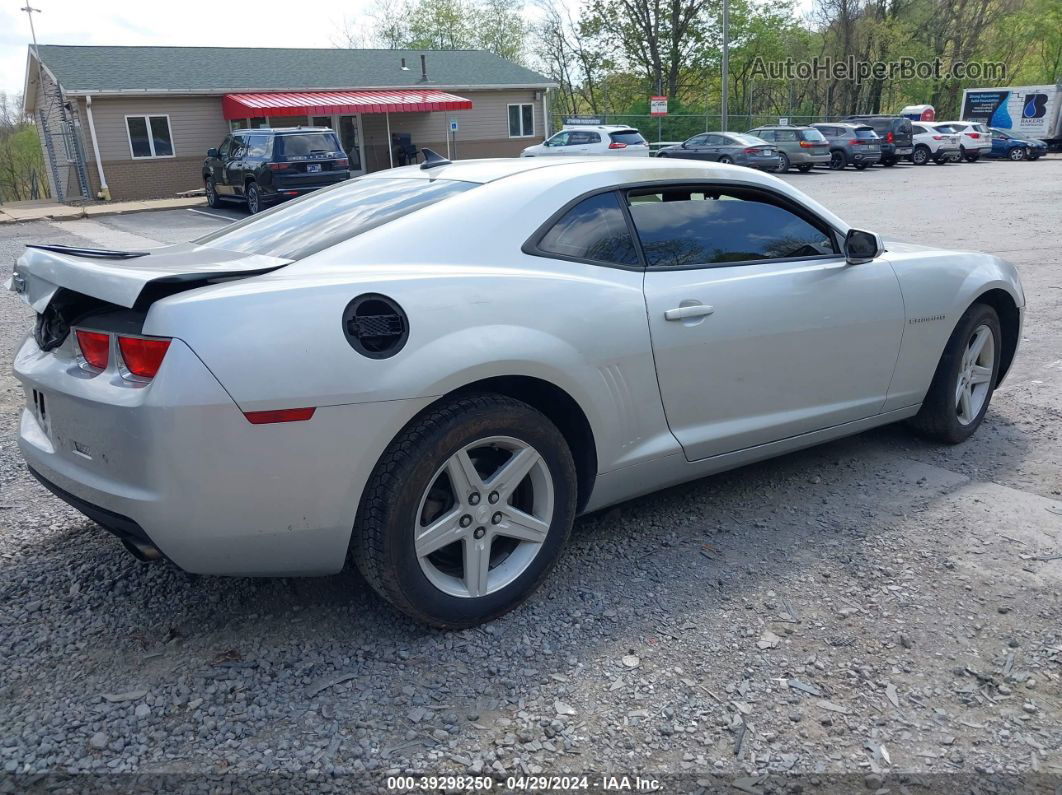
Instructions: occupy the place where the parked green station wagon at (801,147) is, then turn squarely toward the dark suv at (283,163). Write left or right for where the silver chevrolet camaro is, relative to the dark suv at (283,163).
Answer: left

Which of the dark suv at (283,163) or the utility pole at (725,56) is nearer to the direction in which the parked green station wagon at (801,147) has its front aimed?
the utility pole

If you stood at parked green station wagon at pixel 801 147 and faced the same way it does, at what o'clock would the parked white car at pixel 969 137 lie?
The parked white car is roughly at 3 o'clock from the parked green station wagon.

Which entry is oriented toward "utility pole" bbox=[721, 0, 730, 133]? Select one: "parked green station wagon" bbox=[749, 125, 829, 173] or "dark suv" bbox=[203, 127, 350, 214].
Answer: the parked green station wagon

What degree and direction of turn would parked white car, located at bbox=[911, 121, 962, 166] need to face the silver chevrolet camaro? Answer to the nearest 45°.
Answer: approximately 135° to its left

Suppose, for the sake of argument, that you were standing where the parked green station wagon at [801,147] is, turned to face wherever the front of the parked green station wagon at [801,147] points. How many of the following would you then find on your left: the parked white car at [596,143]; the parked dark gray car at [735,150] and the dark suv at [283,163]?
3

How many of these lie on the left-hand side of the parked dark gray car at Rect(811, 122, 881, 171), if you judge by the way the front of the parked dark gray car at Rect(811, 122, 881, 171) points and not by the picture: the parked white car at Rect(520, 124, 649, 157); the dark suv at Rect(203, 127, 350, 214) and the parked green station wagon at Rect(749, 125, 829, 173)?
3

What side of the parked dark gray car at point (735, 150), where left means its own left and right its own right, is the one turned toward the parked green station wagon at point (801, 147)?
right

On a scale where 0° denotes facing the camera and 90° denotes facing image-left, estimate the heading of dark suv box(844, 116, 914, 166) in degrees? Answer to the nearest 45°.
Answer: approximately 135°

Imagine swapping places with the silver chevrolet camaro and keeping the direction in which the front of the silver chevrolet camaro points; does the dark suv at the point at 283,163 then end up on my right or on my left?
on my left

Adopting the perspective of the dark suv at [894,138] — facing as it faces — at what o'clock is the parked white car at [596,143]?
The parked white car is roughly at 9 o'clock from the dark suv.

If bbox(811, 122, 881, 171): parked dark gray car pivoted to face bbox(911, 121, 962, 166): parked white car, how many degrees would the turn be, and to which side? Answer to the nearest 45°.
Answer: approximately 90° to its right

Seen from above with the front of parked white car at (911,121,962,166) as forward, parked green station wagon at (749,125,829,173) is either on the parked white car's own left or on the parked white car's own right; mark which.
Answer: on the parked white car's own left
